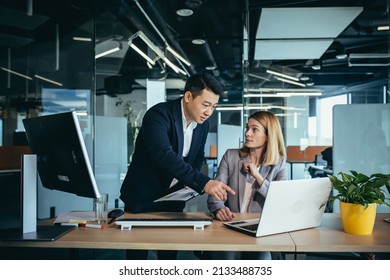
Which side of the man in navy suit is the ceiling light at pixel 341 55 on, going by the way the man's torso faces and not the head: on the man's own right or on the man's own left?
on the man's own left

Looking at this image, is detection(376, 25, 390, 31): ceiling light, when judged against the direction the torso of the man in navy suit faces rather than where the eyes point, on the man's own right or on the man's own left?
on the man's own left

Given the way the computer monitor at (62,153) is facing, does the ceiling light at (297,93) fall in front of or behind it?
in front

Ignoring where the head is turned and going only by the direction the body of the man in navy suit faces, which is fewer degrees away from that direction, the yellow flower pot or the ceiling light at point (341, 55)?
the yellow flower pot

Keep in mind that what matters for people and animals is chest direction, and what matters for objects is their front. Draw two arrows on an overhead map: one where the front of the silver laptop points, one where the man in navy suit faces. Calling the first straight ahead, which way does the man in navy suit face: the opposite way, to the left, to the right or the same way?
the opposite way

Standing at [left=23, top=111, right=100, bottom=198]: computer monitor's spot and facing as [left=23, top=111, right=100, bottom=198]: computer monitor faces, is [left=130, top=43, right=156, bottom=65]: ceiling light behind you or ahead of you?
ahead

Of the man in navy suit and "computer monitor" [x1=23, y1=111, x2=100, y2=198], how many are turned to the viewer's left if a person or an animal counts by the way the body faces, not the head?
0

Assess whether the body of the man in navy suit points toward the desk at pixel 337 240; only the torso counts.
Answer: yes

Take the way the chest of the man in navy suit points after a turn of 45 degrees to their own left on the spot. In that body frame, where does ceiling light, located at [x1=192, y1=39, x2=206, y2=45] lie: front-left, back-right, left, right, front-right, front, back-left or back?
left

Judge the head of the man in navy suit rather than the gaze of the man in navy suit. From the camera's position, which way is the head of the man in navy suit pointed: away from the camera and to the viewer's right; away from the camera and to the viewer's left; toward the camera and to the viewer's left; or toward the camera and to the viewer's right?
toward the camera and to the viewer's right

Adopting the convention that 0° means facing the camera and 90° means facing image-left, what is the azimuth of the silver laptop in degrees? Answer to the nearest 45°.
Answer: approximately 135°

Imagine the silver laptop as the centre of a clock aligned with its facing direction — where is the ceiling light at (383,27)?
The ceiling light is roughly at 2 o'clock from the silver laptop.

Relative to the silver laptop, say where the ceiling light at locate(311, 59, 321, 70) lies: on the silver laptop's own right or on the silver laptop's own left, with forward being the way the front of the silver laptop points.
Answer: on the silver laptop's own right
